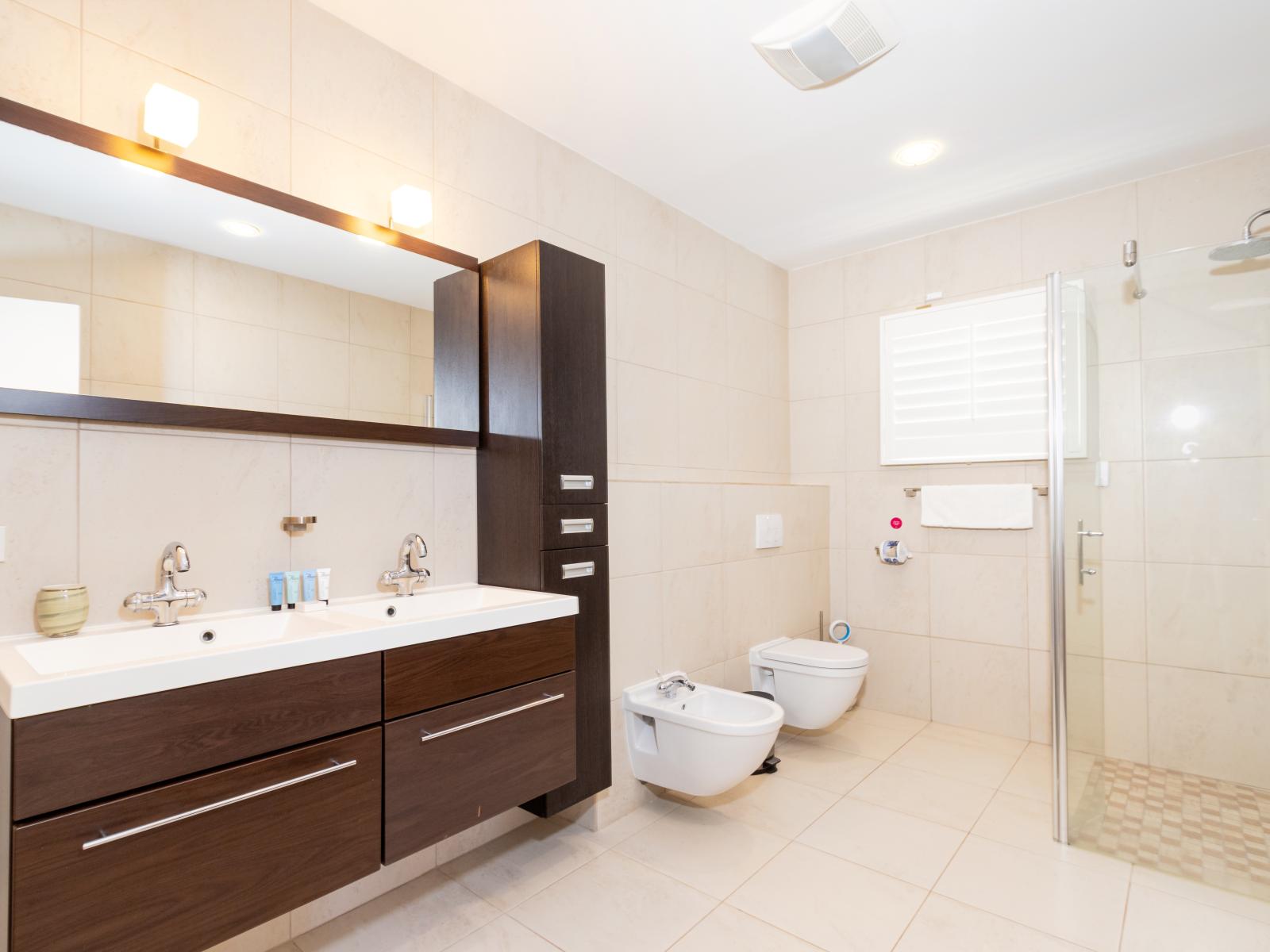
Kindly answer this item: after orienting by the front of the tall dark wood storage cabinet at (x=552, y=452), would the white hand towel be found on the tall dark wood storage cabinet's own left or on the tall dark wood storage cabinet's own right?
on the tall dark wood storage cabinet's own left

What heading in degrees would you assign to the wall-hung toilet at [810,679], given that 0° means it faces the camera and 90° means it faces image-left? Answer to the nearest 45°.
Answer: approximately 315°

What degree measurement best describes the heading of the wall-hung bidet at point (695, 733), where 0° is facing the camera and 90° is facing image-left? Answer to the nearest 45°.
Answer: approximately 315°

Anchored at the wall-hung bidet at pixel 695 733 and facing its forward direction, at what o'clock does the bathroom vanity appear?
The bathroom vanity is roughly at 3 o'clock from the wall-hung bidet.
